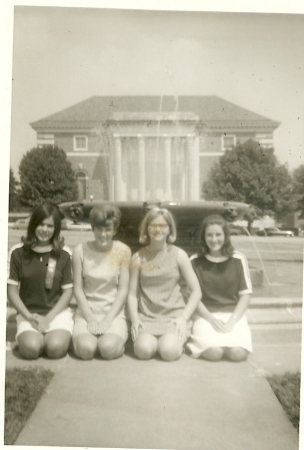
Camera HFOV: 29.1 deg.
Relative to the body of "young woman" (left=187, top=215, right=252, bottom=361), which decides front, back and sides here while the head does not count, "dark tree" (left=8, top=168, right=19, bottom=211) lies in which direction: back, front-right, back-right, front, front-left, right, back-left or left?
right

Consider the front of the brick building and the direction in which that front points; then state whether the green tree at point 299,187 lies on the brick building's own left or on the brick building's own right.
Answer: on the brick building's own left

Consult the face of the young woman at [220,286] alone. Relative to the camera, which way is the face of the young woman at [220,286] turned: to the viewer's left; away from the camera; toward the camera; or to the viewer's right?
toward the camera

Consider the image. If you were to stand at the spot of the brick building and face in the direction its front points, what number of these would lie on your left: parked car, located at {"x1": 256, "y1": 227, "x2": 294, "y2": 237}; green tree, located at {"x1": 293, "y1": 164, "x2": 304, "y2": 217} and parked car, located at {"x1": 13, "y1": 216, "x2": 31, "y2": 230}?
2

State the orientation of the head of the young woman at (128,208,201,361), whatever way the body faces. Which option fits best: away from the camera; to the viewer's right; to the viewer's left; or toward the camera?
toward the camera

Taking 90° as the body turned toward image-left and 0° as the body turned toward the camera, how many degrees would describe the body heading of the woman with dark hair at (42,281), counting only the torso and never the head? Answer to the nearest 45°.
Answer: approximately 0°

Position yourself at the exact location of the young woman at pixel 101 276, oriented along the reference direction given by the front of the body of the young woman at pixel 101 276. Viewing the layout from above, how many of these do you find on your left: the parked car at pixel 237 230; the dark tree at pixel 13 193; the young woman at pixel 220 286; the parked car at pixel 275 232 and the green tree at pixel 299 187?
4

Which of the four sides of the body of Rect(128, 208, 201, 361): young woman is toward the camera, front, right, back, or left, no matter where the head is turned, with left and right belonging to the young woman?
front

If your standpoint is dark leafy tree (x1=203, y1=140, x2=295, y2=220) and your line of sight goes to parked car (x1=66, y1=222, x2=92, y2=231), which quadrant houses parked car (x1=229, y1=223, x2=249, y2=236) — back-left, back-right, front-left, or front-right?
front-left

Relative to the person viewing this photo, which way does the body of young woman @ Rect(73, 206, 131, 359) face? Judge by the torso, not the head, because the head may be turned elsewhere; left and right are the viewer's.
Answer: facing the viewer

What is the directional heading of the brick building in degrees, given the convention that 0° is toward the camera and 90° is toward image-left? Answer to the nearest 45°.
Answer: approximately 0°
